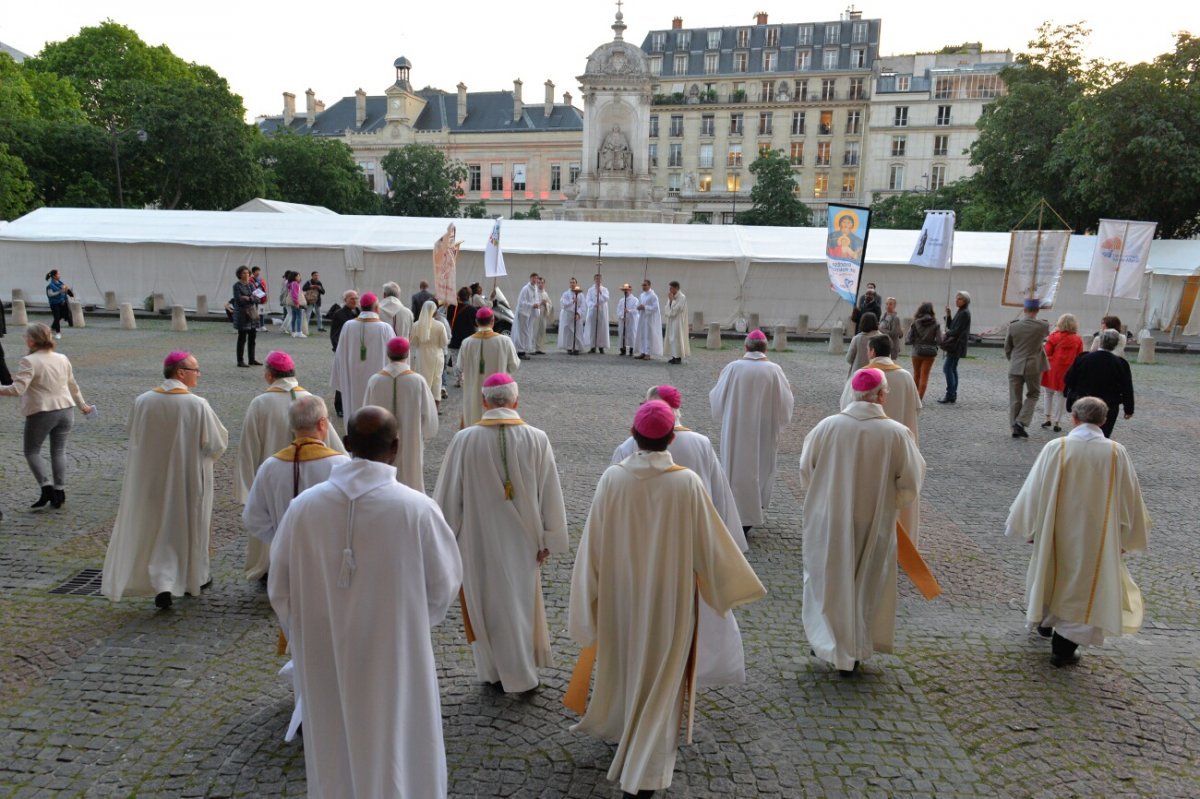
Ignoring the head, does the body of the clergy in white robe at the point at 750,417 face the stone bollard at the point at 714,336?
yes

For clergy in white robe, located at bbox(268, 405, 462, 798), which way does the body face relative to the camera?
away from the camera

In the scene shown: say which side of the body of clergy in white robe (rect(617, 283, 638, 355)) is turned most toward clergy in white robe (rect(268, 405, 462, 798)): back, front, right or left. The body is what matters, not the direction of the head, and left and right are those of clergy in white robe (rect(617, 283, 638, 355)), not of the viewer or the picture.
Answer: front

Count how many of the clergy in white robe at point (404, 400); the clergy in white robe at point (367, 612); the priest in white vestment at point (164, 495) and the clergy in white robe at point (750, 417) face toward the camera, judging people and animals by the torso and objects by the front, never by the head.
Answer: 0

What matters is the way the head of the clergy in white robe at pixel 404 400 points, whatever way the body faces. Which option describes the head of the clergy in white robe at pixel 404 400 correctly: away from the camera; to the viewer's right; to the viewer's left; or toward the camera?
away from the camera

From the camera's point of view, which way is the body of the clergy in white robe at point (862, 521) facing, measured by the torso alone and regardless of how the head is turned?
away from the camera

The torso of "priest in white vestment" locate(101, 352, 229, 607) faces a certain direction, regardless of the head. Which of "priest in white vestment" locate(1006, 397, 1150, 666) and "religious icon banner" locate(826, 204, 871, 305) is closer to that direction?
the religious icon banner

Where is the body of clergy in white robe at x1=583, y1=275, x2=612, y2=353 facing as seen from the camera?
toward the camera

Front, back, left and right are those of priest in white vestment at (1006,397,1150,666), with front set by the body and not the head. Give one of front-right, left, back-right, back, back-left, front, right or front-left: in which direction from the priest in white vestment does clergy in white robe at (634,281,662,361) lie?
front-left

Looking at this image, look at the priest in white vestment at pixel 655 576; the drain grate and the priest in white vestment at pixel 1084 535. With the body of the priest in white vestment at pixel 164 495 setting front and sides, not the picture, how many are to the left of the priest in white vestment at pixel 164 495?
1

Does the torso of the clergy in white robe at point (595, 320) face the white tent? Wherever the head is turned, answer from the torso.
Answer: no

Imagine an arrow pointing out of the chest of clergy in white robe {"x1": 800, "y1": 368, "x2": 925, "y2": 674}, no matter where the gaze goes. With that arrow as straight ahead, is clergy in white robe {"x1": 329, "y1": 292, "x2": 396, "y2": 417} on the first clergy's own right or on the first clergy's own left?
on the first clergy's own left

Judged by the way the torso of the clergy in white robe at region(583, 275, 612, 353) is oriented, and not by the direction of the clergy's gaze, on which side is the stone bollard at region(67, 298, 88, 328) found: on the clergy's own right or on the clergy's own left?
on the clergy's own right

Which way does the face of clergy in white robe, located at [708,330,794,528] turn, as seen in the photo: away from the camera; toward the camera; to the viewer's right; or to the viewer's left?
away from the camera

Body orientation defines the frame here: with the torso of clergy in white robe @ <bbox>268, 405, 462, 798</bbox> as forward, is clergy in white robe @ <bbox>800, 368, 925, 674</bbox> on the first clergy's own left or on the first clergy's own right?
on the first clergy's own right

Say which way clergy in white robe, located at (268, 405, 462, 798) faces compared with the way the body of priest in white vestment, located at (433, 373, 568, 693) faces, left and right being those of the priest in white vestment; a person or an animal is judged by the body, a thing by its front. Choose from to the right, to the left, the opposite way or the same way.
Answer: the same way

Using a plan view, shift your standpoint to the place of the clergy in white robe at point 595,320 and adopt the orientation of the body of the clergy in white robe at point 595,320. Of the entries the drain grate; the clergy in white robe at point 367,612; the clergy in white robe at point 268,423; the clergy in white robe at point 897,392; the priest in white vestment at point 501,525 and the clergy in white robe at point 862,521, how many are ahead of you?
6

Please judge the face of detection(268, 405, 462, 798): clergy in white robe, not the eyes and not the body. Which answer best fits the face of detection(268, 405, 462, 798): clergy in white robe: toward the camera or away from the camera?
away from the camera

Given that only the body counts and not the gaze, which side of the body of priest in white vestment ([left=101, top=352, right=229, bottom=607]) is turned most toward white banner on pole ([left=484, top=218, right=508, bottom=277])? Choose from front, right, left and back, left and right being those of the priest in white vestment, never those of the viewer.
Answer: front

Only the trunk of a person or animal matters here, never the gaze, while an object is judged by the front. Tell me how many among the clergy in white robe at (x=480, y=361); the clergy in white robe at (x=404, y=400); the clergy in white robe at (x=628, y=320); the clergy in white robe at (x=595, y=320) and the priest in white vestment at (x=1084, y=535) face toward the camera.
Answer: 2

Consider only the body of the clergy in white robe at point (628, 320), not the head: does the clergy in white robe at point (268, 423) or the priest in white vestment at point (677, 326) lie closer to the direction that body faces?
the clergy in white robe

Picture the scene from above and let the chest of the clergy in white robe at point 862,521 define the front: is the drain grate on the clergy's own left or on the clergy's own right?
on the clergy's own left
